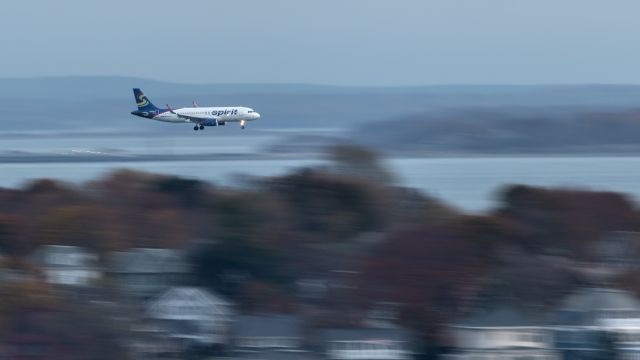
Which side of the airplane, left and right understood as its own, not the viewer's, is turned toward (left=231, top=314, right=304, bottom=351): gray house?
right

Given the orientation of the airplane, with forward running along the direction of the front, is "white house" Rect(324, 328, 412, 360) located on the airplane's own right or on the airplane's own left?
on the airplane's own right

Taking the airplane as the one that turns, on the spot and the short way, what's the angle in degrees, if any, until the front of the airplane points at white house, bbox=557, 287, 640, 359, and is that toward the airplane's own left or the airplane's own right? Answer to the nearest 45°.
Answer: approximately 90° to the airplane's own right

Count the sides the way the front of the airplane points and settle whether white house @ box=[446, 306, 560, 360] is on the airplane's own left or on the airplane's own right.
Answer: on the airplane's own right

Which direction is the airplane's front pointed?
to the viewer's right

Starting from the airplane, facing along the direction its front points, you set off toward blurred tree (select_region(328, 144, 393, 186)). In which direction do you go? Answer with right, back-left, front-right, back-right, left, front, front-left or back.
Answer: front-right
